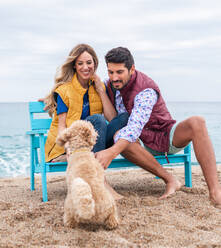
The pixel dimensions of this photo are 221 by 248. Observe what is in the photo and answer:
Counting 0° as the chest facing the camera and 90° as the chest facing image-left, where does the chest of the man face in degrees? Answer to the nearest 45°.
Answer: approximately 45°

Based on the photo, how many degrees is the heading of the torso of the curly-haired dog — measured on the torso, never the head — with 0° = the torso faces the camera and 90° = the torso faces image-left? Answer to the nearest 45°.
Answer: approximately 180°

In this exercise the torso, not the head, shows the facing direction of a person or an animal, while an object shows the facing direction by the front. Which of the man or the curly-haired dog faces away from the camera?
the curly-haired dog

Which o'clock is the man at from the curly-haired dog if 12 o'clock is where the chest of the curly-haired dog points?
The man is roughly at 1 o'clock from the curly-haired dog.

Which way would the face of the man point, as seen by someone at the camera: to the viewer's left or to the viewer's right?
to the viewer's left

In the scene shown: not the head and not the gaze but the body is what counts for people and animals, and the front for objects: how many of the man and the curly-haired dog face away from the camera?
1

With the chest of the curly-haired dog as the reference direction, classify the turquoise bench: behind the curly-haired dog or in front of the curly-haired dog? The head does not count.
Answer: in front

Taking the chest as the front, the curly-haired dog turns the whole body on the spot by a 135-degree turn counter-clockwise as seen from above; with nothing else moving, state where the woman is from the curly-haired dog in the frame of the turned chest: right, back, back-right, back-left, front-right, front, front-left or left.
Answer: back-right
